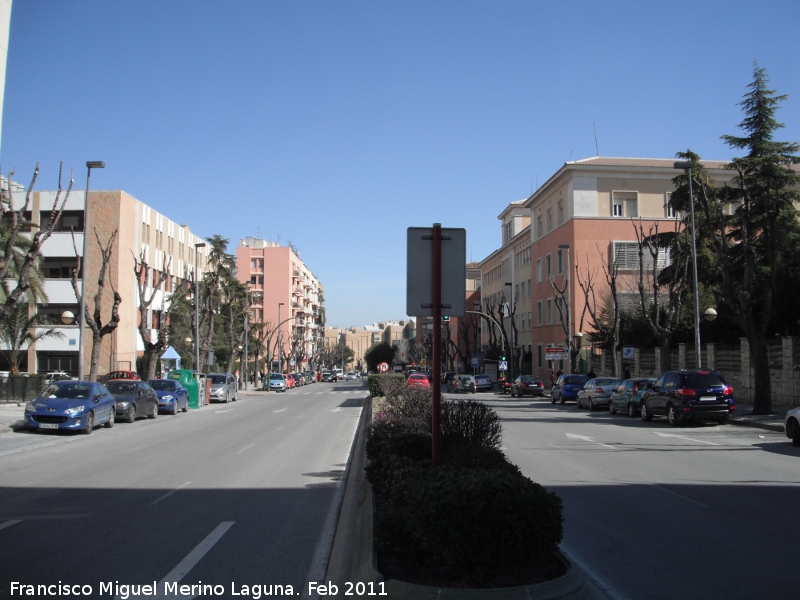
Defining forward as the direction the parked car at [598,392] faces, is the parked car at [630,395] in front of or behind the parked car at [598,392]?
behind

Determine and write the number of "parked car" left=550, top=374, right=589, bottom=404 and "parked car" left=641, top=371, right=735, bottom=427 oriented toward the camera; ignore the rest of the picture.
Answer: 0

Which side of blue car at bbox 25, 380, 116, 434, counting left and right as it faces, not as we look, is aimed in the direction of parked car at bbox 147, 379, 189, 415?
back

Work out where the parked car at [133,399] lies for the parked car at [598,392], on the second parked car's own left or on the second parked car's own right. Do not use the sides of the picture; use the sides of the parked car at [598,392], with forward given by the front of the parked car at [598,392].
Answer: on the second parked car's own left

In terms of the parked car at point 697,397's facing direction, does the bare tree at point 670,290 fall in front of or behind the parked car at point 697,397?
in front

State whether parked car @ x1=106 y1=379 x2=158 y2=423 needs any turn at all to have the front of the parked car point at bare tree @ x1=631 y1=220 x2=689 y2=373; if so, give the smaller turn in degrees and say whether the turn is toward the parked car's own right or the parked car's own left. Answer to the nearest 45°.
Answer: approximately 135° to the parked car's own left

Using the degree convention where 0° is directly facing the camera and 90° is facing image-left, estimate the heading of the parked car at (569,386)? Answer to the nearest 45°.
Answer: approximately 135°

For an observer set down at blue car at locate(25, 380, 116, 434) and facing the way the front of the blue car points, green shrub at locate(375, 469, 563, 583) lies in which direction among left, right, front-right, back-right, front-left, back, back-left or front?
front-left

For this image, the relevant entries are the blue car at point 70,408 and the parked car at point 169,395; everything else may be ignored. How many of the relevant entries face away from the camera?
0

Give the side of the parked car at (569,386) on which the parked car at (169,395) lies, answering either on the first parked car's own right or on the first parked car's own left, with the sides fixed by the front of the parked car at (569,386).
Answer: on the first parked car's own left

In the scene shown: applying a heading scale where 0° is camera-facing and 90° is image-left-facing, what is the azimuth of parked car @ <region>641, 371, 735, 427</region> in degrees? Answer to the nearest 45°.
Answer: approximately 135°

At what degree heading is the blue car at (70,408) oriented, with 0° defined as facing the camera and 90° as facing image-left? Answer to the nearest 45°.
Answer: approximately 45°
